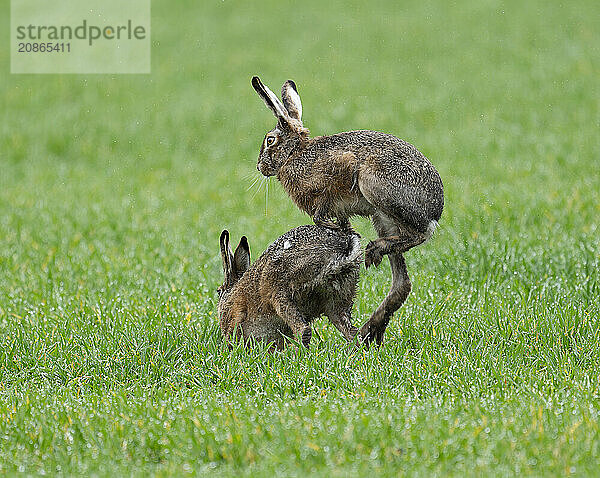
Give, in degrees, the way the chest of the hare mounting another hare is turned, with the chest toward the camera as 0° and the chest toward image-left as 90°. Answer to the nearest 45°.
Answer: approximately 90°
